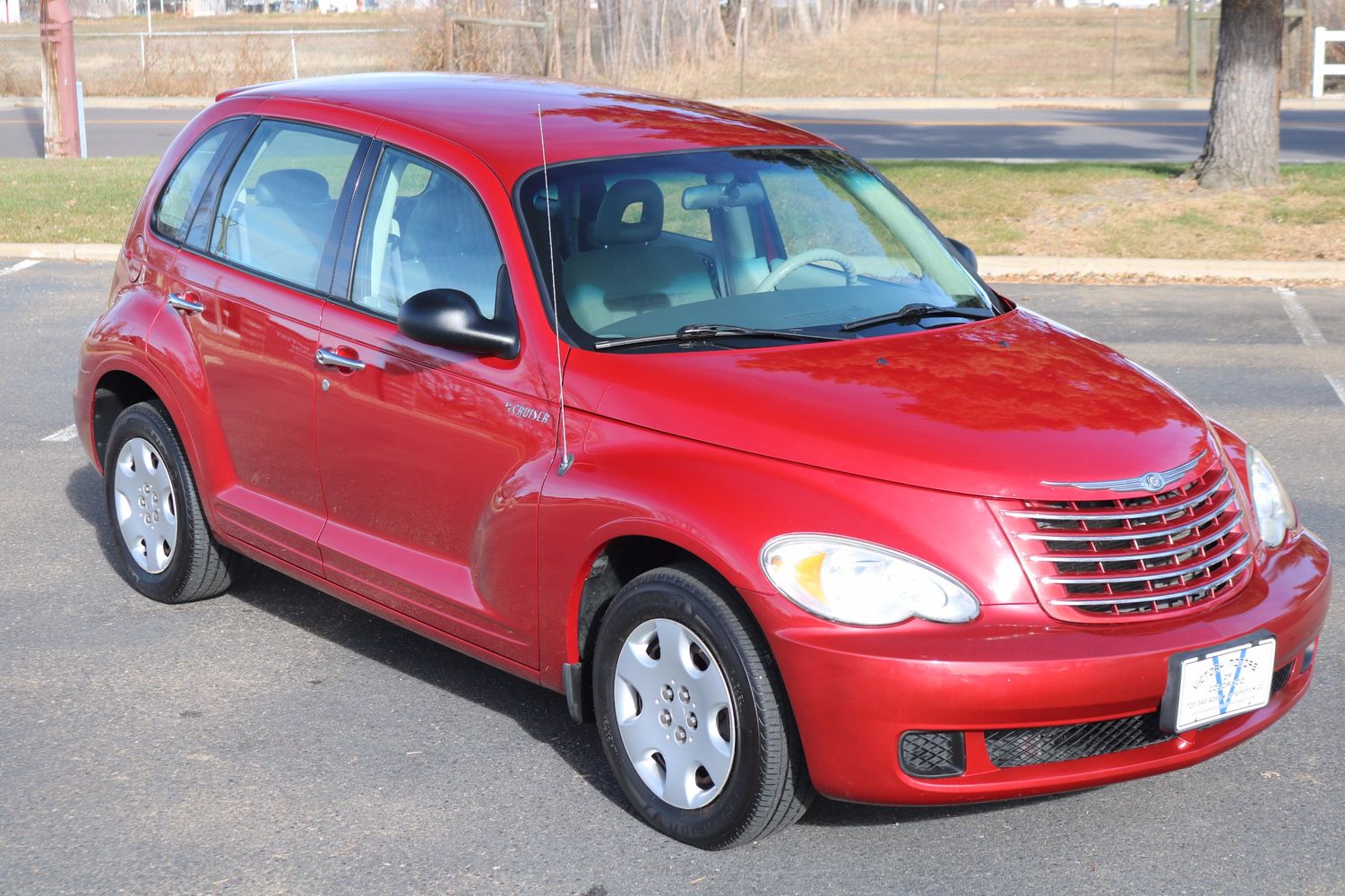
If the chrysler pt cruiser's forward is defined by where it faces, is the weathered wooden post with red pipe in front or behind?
behind

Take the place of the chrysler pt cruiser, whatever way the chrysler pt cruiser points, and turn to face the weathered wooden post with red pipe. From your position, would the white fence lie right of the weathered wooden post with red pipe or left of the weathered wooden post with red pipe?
right

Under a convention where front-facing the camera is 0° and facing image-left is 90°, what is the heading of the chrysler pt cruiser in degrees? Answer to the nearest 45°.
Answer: approximately 315°

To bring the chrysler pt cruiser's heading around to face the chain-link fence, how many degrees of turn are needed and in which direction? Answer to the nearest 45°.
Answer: approximately 135° to its left
